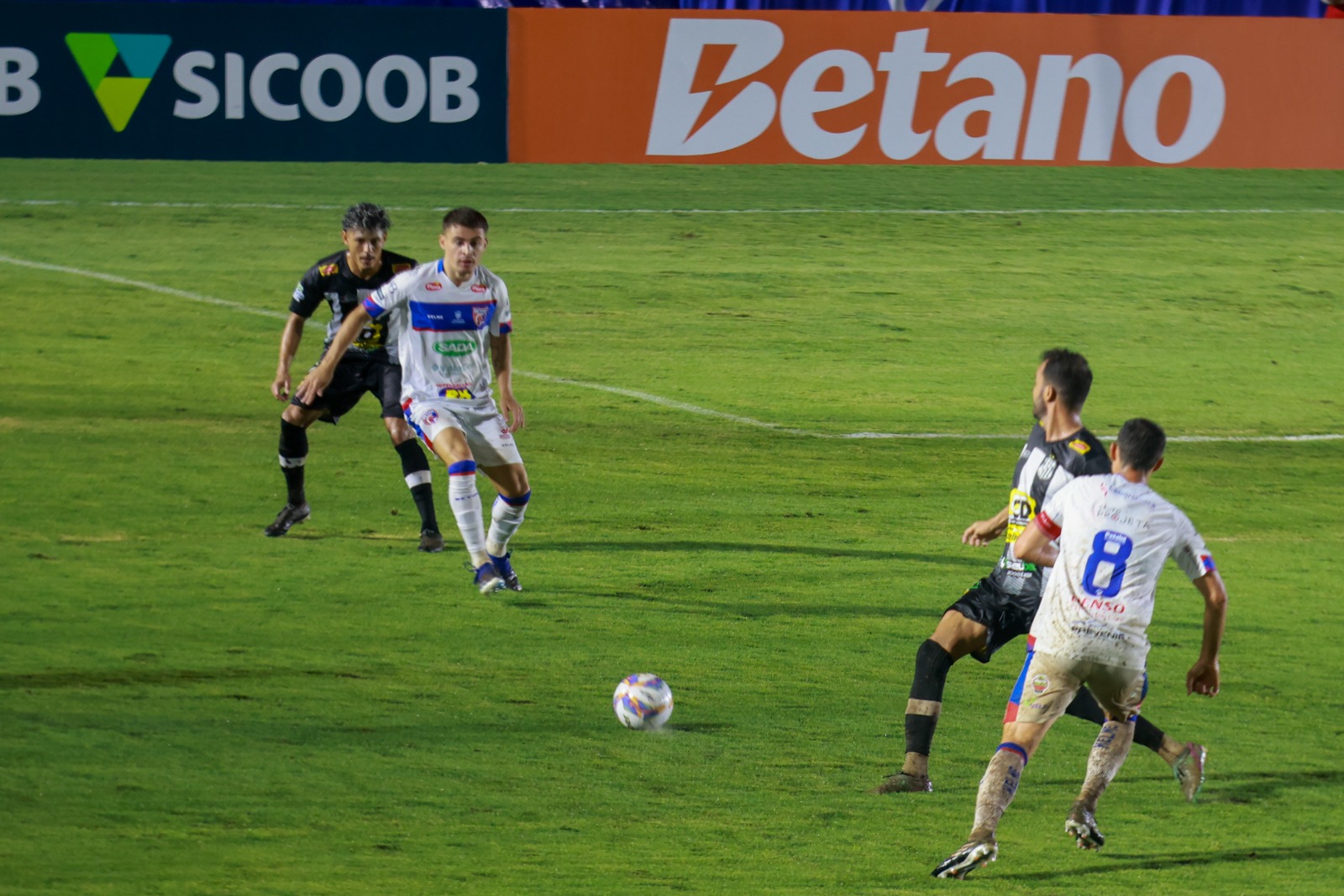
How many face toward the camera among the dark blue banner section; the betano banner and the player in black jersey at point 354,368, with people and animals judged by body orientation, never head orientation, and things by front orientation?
3

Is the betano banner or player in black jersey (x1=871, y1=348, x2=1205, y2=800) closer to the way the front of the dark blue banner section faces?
the player in black jersey

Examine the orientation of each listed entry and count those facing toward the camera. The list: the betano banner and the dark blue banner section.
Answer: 2

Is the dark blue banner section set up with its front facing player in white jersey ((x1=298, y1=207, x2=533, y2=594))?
yes

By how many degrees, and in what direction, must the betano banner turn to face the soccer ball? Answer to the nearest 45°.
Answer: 0° — it already faces it

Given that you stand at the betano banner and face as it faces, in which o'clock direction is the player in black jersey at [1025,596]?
The player in black jersey is roughly at 12 o'clock from the betano banner.

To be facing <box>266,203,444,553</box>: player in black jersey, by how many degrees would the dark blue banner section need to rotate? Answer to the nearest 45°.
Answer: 0° — it already faces them

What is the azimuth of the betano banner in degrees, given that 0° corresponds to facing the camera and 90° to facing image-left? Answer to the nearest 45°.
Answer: approximately 0°

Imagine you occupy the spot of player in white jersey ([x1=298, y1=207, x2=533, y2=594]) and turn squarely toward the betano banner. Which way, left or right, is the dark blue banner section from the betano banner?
left
